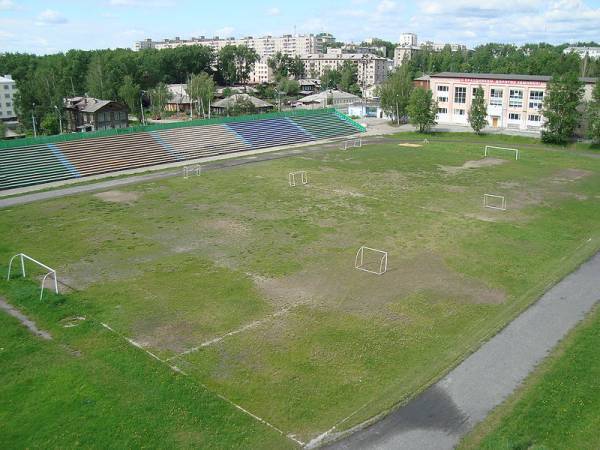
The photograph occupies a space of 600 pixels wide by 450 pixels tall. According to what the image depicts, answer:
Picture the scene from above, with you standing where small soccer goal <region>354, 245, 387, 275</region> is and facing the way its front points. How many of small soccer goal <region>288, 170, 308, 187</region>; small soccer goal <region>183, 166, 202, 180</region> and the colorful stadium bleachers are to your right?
0

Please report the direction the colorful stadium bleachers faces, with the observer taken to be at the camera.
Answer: facing the viewer and to the right of the viewer

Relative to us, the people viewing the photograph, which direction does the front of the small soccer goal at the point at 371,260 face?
facing away from the viewer and to the right of the viewer

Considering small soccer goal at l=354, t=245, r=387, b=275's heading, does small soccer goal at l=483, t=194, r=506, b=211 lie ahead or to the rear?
ahead

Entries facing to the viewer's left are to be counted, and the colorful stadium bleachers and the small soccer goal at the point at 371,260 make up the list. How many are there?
0

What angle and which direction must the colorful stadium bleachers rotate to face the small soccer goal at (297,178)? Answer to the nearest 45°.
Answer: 0° — it already faces it

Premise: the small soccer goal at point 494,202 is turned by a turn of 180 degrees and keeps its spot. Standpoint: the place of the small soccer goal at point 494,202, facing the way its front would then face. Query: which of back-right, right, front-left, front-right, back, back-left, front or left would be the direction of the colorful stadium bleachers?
back-left

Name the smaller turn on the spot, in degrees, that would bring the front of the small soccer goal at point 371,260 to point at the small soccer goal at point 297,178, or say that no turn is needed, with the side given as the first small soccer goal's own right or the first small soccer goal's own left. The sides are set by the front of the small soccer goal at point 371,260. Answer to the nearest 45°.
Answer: approximately 45° to the first small soccer goal's own left

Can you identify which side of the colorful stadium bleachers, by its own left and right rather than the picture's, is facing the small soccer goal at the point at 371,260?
front
